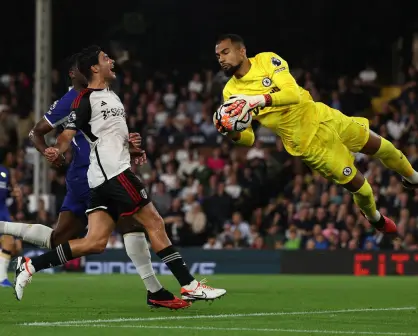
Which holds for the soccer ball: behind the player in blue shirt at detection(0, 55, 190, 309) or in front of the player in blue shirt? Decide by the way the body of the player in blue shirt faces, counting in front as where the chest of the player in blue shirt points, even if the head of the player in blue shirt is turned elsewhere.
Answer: in front

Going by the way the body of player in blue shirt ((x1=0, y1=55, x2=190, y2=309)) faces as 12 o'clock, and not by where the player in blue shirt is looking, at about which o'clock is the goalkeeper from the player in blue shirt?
The goalkeeper is roughly at 12 o'clock from the player in blue shirt.

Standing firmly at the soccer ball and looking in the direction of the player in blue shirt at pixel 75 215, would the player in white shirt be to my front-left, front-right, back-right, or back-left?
front-left

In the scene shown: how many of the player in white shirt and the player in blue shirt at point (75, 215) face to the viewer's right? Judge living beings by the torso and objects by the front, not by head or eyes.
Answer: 2

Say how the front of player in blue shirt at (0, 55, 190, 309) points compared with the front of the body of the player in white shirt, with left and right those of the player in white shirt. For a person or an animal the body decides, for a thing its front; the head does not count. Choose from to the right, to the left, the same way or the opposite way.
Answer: the same way

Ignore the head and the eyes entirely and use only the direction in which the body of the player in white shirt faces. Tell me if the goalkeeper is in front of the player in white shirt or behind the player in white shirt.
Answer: in front

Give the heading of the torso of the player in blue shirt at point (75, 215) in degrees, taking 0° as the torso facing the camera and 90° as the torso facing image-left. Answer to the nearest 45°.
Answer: approximately 270°

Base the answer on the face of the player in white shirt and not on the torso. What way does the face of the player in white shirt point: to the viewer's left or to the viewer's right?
to the viewer's right

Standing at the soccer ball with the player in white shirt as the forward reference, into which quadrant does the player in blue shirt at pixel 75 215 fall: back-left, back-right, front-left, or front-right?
front-right

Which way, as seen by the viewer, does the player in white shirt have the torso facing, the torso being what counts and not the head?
to the viewer's right
